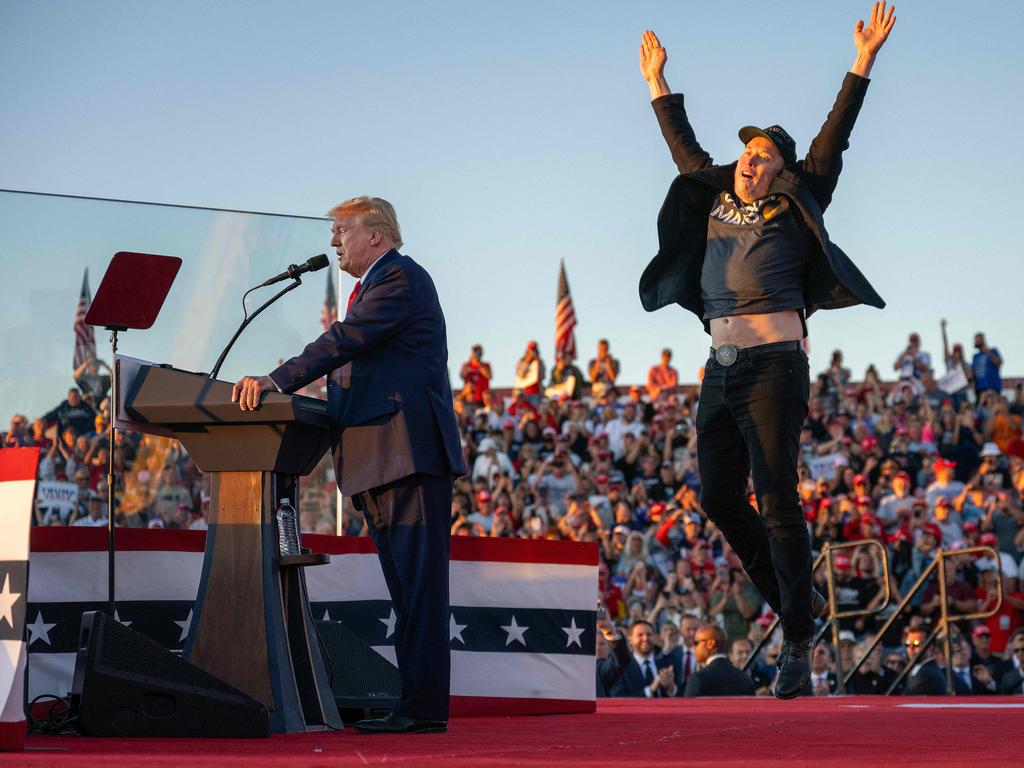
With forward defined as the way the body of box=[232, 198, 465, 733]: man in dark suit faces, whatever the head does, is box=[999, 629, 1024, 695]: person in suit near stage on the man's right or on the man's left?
on the man's right

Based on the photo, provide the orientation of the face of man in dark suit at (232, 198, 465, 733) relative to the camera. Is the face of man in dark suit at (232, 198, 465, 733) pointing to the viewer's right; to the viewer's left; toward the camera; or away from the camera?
to the viewer's left

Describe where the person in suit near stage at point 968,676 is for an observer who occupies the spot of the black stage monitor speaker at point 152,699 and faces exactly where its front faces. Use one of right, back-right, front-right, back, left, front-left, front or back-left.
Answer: front-left

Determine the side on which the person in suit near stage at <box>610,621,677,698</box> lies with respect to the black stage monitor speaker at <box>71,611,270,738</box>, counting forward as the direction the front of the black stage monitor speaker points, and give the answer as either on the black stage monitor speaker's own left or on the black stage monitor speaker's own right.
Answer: on the black stage monitor speaker's own left

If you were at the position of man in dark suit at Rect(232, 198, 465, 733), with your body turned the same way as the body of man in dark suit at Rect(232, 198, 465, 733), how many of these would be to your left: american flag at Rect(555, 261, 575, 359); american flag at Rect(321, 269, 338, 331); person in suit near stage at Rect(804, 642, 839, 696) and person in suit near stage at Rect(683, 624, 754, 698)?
0

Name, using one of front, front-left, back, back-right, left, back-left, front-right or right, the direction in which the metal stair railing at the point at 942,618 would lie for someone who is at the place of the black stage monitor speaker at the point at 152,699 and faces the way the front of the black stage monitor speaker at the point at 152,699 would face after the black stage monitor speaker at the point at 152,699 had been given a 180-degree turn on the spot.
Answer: back-right

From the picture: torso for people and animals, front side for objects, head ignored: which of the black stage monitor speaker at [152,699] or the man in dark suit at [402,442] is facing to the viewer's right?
the black stage monitor speaker

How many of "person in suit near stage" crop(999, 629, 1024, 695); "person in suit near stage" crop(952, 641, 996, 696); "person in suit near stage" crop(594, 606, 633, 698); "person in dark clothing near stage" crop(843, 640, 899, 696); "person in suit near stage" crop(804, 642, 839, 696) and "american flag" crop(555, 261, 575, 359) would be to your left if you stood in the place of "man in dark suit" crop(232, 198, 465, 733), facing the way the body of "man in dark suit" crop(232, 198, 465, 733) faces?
0

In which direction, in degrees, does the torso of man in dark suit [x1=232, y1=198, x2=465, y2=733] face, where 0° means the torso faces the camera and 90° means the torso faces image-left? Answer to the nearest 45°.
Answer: approximately 90°

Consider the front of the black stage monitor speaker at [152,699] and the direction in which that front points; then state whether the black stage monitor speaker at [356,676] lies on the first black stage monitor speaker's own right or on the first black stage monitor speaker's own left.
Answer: on the first black stage monitor speaker's own left

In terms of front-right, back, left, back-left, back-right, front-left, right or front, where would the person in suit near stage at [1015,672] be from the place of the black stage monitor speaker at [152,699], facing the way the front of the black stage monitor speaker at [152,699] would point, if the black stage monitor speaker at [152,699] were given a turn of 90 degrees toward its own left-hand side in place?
front-right

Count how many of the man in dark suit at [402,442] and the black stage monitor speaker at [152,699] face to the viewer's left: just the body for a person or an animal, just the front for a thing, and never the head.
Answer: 1

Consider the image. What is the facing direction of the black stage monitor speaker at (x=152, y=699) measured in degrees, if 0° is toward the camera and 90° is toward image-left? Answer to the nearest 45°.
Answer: approximately 270°

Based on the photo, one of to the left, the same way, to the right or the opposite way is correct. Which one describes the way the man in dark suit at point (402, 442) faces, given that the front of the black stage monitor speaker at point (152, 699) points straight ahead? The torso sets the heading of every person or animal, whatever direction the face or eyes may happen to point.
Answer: the opposite way

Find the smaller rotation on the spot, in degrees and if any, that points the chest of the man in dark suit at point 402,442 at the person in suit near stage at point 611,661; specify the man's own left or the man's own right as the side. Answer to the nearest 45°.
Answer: approximately 90° to the man's own right

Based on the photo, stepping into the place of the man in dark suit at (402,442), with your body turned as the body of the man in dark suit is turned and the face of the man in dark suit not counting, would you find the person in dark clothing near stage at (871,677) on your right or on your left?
on your right

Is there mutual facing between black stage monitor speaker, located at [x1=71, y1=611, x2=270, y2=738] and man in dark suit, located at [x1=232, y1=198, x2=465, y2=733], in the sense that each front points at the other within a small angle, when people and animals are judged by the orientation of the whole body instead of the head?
yes
